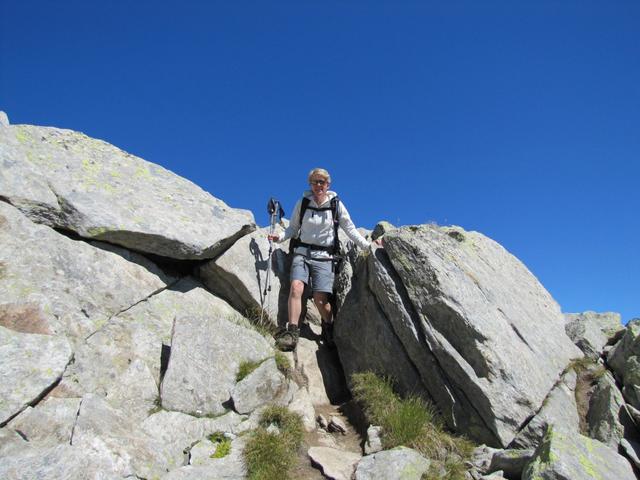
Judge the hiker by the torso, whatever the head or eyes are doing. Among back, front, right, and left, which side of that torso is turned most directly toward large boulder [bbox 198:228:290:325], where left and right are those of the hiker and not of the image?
right

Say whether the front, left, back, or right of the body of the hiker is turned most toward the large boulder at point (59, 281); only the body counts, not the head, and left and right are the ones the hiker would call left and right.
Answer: right

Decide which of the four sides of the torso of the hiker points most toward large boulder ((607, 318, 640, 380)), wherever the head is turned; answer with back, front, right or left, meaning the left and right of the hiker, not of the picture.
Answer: left

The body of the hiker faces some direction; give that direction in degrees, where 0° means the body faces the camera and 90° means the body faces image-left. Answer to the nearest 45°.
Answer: approximately 0°

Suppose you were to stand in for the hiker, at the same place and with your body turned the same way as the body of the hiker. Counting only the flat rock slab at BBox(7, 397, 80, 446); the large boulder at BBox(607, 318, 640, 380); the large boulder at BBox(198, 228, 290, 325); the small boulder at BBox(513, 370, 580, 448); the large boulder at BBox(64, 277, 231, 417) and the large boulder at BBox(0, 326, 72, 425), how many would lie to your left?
2
